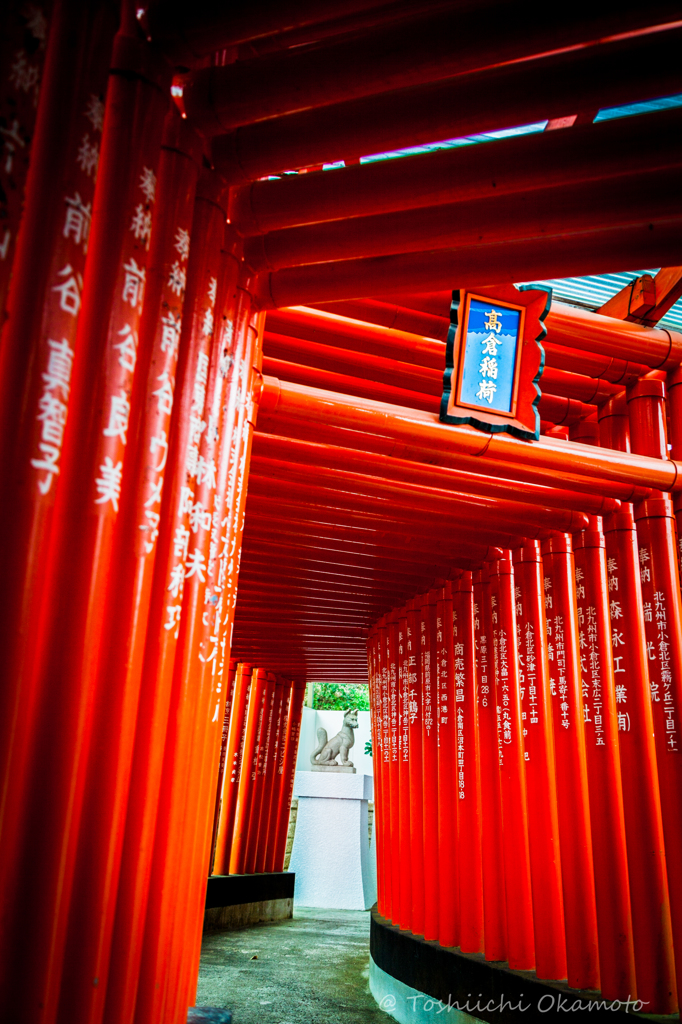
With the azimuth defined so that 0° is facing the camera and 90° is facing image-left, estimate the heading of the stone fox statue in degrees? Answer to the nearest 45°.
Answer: approximately 270°

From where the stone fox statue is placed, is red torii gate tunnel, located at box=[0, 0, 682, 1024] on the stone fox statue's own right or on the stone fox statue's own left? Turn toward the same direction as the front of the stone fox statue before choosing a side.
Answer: on the stone fox statue's own right
